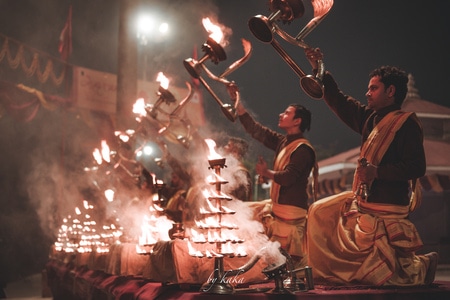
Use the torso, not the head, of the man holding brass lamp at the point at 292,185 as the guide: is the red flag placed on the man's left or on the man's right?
on the man's right

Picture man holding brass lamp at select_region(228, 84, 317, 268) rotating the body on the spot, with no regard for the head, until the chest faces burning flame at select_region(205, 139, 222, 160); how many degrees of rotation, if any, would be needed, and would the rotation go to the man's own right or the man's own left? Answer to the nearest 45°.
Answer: approximately 45° to the man's own left

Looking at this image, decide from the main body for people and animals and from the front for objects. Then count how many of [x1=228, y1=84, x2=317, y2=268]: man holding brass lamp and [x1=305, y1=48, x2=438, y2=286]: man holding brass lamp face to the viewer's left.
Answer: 2

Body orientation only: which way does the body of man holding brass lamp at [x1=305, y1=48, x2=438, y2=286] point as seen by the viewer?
to the viewer's left

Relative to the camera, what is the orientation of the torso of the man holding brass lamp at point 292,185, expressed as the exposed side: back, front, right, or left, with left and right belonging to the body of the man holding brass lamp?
left
